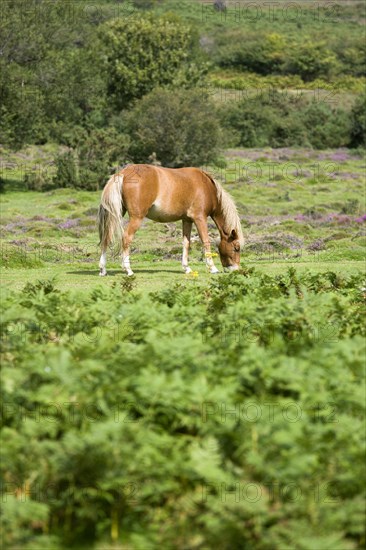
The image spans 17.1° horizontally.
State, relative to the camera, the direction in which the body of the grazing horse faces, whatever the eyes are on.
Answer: to the viewer's right
